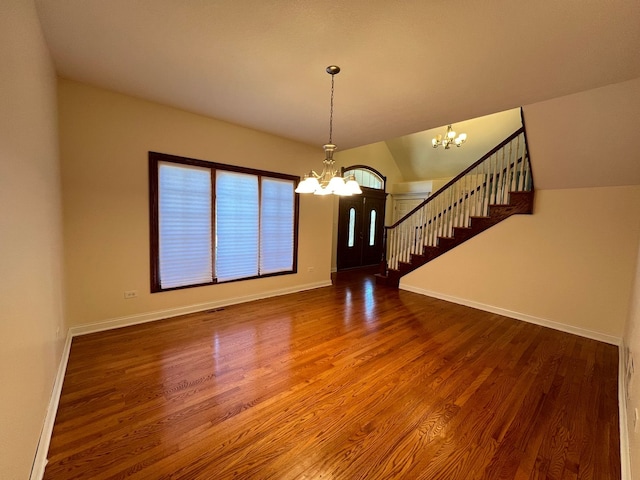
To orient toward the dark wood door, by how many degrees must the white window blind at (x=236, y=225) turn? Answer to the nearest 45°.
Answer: approximately 90° to its left

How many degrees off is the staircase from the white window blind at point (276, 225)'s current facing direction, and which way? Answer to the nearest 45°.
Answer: approximately 45° to its left

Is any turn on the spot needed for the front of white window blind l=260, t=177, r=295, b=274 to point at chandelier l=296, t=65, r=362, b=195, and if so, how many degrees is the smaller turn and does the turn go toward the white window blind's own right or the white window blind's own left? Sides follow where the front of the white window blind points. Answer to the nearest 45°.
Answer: approximately 45° to the white window blind's own right

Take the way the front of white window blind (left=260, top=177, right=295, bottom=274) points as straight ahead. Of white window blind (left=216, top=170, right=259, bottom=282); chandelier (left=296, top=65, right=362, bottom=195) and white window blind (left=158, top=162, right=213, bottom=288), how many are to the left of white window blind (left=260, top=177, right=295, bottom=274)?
0

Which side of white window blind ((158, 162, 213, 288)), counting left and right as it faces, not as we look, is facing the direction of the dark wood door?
left

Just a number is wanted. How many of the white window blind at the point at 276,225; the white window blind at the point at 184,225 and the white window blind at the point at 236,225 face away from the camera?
0

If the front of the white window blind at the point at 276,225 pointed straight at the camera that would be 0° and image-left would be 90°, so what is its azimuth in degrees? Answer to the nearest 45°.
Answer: approximately 315°

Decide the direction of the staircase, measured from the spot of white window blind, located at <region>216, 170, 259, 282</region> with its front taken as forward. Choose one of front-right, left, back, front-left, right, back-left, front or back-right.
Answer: front-left

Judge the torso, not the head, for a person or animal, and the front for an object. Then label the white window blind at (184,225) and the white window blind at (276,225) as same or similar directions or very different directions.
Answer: same or similar directions

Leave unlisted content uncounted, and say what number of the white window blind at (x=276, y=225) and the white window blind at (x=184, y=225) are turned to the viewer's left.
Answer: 0

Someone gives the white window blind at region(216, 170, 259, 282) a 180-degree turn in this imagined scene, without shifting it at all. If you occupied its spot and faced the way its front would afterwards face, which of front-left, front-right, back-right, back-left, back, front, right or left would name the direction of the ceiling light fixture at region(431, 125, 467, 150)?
back-right

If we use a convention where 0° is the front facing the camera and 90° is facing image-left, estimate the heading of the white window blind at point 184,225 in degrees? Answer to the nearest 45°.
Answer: approximately 315°

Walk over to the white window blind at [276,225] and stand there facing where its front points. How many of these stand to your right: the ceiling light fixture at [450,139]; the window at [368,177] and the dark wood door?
0

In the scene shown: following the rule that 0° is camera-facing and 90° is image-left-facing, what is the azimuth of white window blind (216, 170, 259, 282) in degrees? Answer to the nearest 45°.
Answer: approximately 315°

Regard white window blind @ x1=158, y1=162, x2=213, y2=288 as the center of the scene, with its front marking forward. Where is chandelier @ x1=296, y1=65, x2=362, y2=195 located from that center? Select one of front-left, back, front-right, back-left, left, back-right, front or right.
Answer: front

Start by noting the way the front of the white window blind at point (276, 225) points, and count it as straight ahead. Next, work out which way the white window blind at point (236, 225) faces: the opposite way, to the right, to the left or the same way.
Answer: the same way

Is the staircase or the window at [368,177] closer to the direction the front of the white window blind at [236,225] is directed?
the staircase

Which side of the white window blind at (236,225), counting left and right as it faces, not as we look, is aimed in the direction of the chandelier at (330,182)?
front

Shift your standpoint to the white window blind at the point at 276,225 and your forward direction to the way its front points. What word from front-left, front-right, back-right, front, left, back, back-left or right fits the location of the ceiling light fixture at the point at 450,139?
front-left

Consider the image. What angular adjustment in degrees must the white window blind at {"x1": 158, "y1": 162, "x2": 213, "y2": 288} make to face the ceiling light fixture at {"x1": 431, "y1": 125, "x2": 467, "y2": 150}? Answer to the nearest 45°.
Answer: approximately 45° to its left

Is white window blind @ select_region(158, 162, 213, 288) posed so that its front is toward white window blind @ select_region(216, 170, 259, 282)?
no
